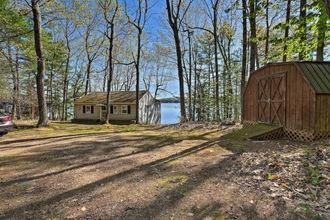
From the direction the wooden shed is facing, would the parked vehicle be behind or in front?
in front

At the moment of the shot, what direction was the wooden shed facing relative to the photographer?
facing the viewer and to the left of the viewer
